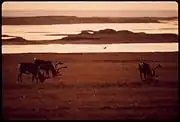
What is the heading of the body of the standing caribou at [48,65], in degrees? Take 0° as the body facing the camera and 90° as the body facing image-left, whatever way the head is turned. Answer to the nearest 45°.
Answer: approximately 270°
